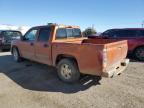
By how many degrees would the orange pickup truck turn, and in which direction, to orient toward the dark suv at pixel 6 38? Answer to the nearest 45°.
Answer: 0° — it already faces it

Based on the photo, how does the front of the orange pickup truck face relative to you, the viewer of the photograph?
facing away from the viewer and to the left of the viewer
